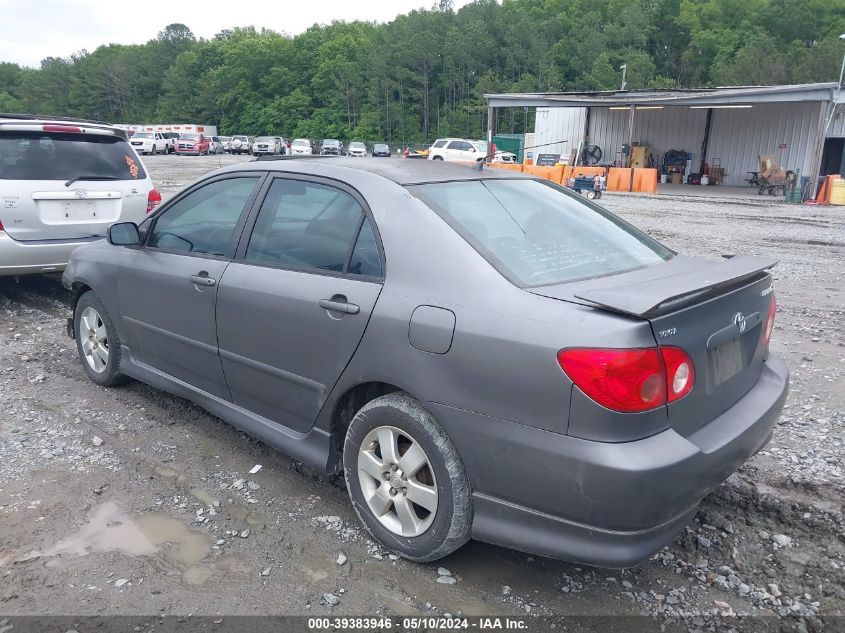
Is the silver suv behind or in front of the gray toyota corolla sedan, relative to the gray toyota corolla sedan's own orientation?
in front

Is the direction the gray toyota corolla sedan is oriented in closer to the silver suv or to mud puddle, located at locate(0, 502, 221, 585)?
the silver suv

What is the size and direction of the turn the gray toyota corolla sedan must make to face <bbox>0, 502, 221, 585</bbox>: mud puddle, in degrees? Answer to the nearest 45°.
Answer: approximately 45° to its left

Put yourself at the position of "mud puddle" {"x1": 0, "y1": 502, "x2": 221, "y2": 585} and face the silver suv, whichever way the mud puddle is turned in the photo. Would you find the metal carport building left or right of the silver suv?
right

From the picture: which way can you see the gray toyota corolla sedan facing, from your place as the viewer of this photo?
facing away from the viewer and to the left of the viewer

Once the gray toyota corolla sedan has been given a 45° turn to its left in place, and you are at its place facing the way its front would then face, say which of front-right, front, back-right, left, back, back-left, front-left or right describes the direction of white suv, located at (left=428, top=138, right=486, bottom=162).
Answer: right

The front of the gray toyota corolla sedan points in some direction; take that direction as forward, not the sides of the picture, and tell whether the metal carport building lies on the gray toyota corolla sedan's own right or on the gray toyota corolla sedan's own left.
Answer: on the gray toyota corolla sedan's own right
